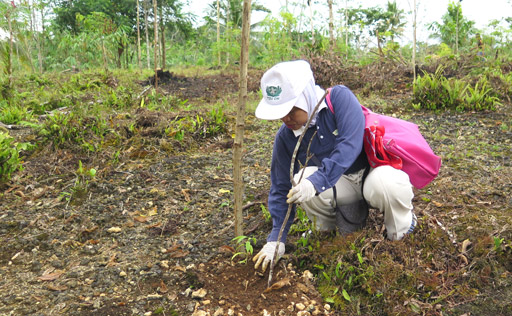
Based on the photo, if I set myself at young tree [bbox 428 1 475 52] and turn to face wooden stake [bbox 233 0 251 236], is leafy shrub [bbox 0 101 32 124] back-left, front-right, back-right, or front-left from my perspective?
front-right

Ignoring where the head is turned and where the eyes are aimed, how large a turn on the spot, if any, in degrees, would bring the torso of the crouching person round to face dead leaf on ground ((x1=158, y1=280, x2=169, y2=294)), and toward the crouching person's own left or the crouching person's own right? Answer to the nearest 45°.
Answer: approximately 45° to the crouching person's own right

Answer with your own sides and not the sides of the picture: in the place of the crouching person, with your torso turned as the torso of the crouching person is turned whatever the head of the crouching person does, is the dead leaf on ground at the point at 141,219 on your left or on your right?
on your right

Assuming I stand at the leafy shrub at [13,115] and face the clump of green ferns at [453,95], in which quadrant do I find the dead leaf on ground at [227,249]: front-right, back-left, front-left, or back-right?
front-right

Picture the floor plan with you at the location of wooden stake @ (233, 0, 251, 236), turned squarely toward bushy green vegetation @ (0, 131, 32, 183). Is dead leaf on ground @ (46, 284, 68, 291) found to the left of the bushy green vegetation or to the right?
left

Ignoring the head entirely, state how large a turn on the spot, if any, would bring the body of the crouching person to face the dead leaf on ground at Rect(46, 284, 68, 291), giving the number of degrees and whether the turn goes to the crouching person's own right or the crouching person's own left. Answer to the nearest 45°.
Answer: approximately 45° to the crouching person's own right

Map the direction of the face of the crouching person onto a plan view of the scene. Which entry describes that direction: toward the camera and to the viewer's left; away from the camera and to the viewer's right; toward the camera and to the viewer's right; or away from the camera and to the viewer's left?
toward the camera and to the viewer's left

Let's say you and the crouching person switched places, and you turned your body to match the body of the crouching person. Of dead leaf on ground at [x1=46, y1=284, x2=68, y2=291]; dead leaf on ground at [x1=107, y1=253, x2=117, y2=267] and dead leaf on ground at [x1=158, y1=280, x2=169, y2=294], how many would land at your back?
0

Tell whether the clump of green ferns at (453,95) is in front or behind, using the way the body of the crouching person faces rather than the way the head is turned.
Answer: behind

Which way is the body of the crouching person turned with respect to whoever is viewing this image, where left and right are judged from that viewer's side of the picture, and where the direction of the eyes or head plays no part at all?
facing the viewer and to the left of the viewer
